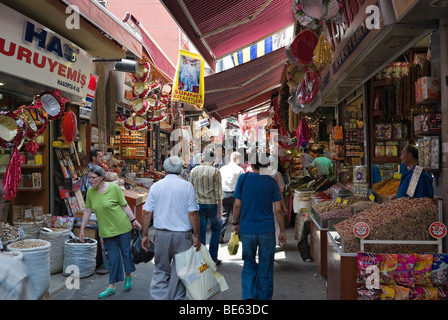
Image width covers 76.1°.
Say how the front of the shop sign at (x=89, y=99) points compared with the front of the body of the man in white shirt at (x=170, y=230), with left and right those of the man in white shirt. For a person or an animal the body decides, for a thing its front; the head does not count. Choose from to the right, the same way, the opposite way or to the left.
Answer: the opposite way

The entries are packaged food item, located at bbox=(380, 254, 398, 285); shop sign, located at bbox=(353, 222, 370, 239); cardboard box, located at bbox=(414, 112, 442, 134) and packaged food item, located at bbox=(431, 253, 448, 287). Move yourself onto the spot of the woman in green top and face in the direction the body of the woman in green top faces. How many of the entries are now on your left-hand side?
4

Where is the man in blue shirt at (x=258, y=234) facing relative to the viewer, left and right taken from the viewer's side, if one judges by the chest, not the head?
facing away from the viewer

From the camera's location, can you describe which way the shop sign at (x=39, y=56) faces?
facing the viewer and to the right of the viewer

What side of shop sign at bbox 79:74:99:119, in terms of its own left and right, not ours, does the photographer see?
front

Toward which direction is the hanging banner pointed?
toward the camera

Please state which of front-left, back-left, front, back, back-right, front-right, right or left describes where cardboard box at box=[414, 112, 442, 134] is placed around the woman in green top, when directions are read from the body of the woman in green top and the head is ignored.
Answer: left

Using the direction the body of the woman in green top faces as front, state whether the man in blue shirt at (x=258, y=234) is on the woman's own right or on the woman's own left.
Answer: on the woman's own left

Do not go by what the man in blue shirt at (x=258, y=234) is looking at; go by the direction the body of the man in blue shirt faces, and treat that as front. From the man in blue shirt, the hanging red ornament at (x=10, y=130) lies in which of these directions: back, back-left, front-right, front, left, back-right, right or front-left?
left

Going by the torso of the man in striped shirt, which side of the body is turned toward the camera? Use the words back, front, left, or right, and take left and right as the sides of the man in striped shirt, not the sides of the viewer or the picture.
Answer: back

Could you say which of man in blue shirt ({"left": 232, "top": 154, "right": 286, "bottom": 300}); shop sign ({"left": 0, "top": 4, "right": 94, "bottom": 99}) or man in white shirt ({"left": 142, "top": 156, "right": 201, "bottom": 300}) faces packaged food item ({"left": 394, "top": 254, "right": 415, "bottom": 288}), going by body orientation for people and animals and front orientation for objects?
the shop sign

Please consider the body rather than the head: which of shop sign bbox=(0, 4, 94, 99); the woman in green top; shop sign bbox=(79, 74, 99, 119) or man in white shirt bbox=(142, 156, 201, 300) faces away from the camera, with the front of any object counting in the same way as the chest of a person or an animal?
the man in white shirt

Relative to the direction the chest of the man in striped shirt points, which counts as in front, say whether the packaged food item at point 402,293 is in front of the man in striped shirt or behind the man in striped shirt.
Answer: behind

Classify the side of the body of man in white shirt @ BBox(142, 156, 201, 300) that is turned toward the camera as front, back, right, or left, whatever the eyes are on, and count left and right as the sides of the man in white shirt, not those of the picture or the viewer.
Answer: back

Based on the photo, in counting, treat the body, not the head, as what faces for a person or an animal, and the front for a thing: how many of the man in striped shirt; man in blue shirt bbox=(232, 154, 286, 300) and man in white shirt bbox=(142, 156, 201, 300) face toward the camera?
0

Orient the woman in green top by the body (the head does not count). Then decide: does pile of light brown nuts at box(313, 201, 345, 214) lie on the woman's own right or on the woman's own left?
on the woman's own left

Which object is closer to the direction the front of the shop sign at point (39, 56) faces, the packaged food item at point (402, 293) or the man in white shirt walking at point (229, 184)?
the packaged food item

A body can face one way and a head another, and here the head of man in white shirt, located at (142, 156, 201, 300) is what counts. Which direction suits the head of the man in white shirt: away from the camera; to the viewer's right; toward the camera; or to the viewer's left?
away from the camera

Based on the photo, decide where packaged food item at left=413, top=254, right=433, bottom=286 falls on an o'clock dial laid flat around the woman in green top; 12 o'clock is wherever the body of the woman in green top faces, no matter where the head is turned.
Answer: The packaged food item is roughly at 9 o'clock from the woman in green top.

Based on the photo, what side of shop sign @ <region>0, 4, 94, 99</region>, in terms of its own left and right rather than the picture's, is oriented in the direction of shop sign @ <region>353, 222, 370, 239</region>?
front

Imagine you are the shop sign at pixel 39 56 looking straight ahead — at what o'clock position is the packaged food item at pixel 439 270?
The packaged food item is roughly at 12 o'clock from the shop sign.
